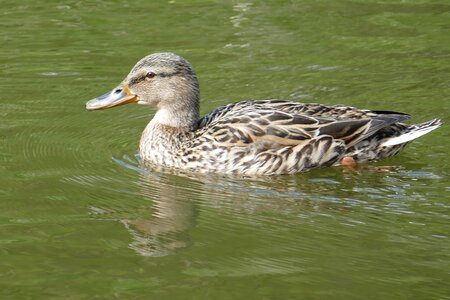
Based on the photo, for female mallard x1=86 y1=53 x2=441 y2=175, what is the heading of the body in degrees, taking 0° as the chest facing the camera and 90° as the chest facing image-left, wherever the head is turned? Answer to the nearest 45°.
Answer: approximately 90°
